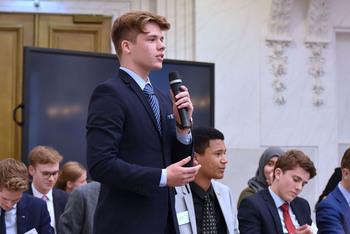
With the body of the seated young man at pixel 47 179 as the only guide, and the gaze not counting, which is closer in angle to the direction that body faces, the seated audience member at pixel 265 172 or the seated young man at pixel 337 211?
the seated young man

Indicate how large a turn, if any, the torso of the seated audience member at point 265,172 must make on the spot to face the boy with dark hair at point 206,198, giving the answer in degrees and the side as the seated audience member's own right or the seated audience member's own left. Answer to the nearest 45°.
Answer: approximately 45° to the seated audience member's own right

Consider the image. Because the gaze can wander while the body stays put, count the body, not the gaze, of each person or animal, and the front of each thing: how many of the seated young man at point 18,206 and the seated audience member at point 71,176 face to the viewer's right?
1

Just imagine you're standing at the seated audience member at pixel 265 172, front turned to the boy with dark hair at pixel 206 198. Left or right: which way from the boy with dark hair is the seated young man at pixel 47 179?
right

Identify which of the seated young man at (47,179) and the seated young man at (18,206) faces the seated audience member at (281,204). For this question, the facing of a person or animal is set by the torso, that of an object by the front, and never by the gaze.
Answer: the seated young man at (47,179)

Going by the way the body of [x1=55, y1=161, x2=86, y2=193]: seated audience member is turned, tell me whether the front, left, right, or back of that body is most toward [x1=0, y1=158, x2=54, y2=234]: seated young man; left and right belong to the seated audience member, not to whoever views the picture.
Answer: right

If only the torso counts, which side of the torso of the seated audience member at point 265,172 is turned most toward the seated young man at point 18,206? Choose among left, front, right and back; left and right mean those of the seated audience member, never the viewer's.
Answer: right

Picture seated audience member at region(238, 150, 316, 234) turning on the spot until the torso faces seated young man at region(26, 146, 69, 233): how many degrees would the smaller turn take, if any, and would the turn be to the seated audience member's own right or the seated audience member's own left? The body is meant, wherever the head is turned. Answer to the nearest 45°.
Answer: approximately 135° to the seated audience member's own right

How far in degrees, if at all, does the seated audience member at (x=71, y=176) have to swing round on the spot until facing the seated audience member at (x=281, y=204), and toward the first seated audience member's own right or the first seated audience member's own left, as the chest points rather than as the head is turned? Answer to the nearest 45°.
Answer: approximately 45° to the first seated audience member's own right
